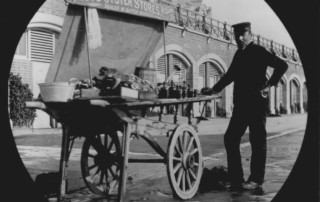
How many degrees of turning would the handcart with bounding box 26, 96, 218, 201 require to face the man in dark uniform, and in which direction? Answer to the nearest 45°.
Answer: approximately 45° to its right

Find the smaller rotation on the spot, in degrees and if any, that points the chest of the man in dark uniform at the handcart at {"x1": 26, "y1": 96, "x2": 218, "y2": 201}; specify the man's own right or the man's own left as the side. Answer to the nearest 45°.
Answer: approximately 45° to the man's own right

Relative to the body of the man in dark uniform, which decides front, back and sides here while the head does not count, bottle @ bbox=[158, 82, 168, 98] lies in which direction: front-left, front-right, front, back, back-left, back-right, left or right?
front-right

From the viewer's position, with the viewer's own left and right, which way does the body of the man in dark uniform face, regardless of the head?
facing the viewer and to the left of the viewer

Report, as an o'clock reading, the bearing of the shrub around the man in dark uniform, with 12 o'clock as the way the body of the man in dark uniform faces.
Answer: The shrub is roughly at 3 o'clock from the man in dark uniform.

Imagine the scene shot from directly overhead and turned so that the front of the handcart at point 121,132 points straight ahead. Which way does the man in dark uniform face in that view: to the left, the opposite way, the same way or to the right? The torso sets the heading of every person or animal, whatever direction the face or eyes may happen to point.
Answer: the opposite way

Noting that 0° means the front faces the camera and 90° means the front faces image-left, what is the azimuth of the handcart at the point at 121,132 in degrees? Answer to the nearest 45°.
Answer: approximately 225°

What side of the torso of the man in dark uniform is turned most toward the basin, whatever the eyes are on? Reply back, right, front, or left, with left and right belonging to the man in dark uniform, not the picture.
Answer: front
